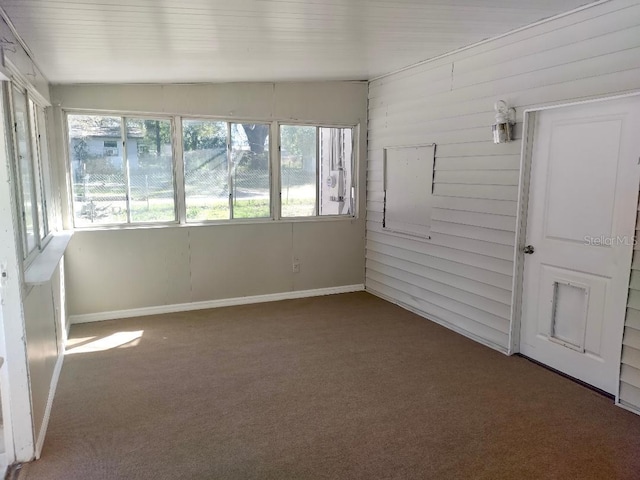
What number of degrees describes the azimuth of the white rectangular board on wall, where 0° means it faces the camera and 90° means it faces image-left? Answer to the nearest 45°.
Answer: approximately 45°

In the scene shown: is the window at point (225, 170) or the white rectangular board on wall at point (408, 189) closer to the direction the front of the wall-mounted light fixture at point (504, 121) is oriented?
the window

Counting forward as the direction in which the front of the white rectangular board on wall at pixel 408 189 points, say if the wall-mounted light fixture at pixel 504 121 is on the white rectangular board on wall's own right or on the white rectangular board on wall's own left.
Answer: on the white rectangular board on wall's own left

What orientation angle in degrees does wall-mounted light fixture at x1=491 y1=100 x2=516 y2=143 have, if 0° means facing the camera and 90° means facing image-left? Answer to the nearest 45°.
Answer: approximately 45°

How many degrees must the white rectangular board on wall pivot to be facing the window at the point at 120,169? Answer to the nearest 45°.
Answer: approximately 45° to its right

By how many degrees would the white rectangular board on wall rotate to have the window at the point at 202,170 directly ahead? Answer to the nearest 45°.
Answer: approximately 45° to its right
